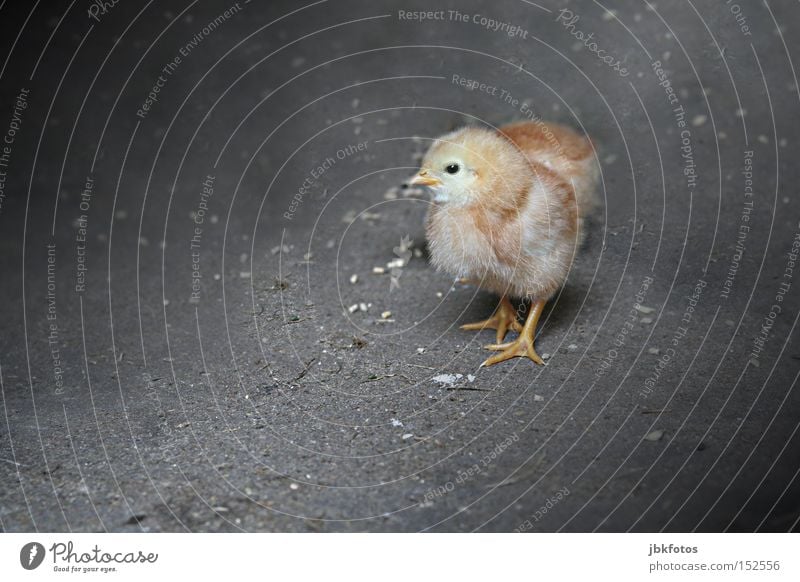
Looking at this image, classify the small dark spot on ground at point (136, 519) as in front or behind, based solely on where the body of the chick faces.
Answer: in front

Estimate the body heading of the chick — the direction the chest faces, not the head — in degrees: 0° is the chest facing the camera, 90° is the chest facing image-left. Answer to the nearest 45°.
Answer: approximately 45°

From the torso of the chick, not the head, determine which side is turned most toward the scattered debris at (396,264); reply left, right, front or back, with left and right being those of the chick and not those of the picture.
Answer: right
